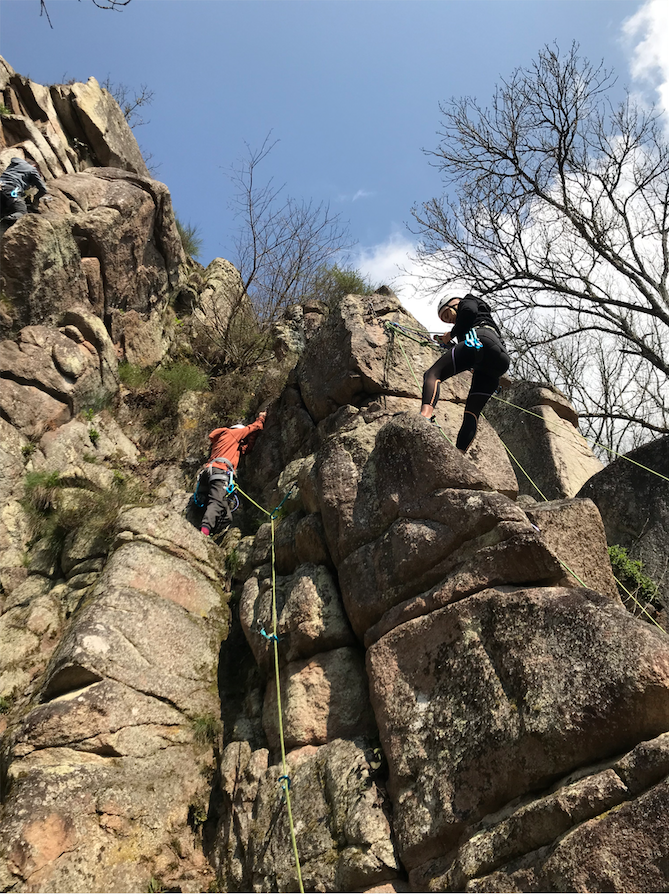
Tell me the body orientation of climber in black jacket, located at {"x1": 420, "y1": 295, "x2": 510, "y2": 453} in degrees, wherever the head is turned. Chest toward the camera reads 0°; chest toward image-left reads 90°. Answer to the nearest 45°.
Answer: approximately 90°

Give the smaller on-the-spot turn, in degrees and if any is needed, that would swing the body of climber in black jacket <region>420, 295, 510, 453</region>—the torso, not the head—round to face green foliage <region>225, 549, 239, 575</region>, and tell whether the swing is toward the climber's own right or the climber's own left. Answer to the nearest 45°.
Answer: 0° — they already face it

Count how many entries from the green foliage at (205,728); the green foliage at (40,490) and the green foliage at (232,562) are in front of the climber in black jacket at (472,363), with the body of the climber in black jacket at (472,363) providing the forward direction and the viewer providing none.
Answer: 3

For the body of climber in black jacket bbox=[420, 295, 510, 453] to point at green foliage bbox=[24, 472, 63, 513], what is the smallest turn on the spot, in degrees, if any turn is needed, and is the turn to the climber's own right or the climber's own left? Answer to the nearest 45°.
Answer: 0° — they already face it

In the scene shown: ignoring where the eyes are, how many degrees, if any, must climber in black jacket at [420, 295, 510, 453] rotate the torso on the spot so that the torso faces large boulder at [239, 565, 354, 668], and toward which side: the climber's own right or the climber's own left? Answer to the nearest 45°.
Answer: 0° — they already face it
